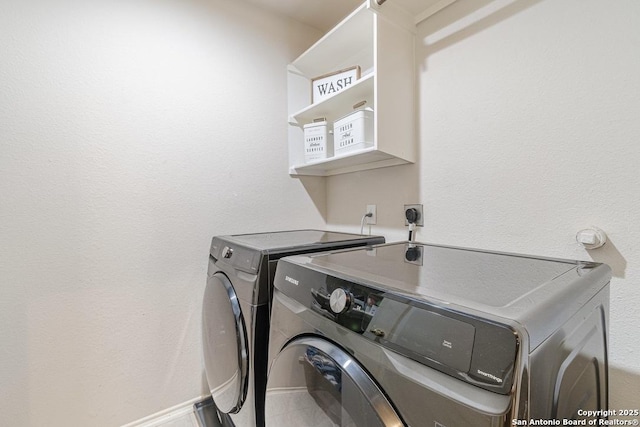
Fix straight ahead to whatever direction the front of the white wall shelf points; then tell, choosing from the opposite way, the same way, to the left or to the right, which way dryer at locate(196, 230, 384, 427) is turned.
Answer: the same way

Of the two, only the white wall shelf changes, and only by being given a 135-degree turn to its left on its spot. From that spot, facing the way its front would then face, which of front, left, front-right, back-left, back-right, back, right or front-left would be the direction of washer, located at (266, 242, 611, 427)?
right

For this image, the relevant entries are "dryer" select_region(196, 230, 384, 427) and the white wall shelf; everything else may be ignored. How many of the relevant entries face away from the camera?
0

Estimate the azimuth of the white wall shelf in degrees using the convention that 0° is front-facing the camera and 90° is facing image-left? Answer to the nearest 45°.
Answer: approximately 45°

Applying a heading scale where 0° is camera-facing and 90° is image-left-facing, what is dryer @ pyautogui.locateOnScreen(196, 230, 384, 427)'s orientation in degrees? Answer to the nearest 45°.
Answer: approximately 45°

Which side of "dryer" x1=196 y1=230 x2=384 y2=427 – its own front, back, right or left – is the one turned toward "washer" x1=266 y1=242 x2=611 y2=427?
left
